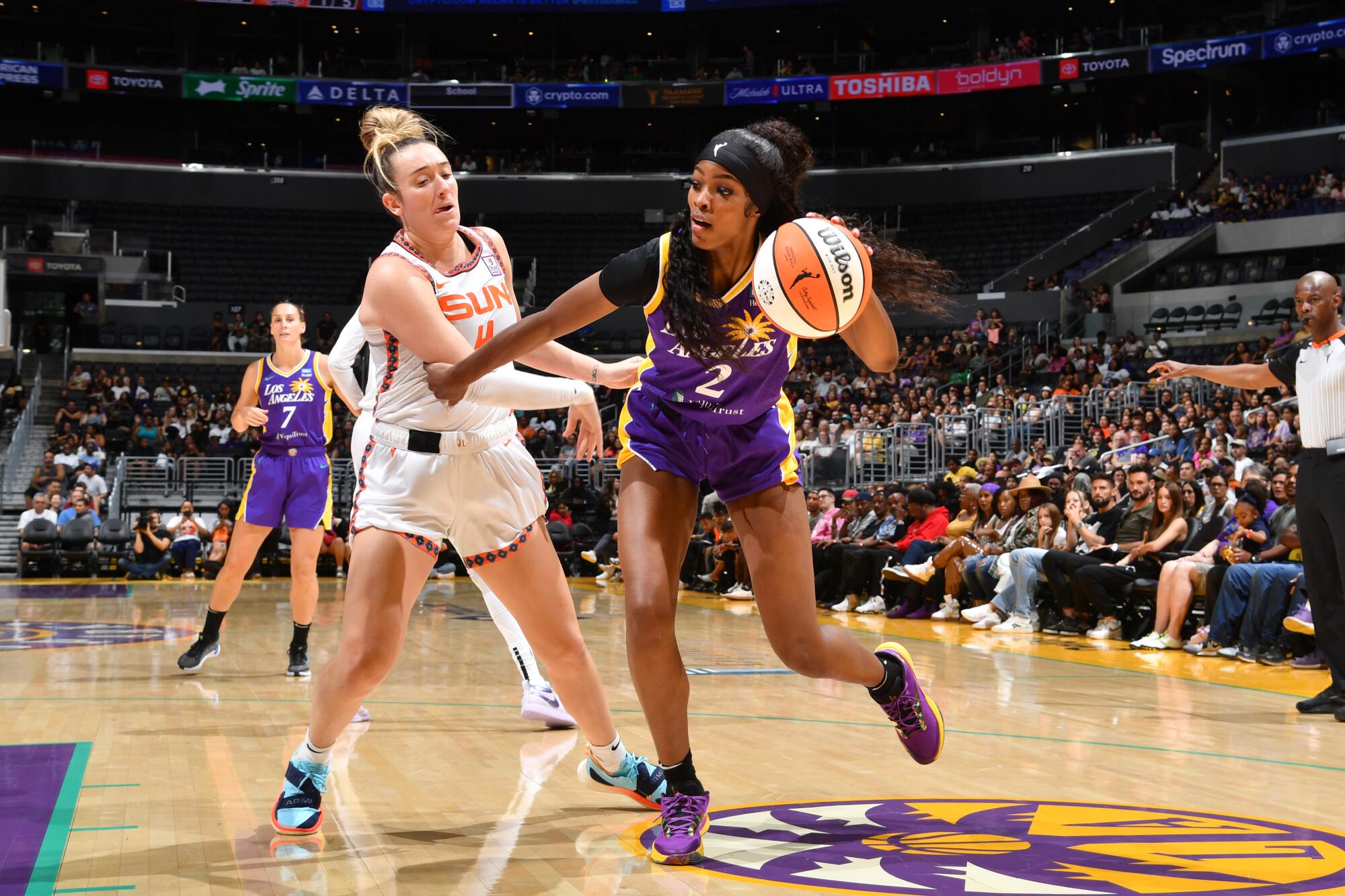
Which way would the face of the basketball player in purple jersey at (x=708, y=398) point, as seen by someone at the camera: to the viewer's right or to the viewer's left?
to the viewer's left

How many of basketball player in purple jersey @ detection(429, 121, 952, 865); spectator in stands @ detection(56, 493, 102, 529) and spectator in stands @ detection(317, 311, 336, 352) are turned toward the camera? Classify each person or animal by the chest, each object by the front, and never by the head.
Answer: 3

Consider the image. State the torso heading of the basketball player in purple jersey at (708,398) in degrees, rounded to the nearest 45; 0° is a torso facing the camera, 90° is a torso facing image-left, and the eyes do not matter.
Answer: approximately 0°

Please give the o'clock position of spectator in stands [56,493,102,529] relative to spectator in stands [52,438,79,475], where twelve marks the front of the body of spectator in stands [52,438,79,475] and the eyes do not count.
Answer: spectator in stands [56,493,102,529] is roughly at 12 o'clock from spectator in stands [52,438,79,475].

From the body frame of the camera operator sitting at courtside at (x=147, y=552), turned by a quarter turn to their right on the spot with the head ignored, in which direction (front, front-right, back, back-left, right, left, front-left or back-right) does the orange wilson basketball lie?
back-left

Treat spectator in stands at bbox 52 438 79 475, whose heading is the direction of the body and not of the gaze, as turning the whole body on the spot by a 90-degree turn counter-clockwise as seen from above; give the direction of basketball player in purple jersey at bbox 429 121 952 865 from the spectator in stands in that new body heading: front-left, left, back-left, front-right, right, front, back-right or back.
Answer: right

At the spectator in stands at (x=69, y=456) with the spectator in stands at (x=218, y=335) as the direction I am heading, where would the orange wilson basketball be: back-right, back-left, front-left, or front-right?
back-right

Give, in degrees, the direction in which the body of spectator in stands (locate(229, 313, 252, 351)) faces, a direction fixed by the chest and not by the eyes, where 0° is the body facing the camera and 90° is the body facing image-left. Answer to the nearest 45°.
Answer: approximately 0°

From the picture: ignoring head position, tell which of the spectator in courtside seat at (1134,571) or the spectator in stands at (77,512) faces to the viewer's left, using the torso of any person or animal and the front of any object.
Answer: the spectator in courtside seat at (1134,571)

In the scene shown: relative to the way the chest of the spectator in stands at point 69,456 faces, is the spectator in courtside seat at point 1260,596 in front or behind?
in front
